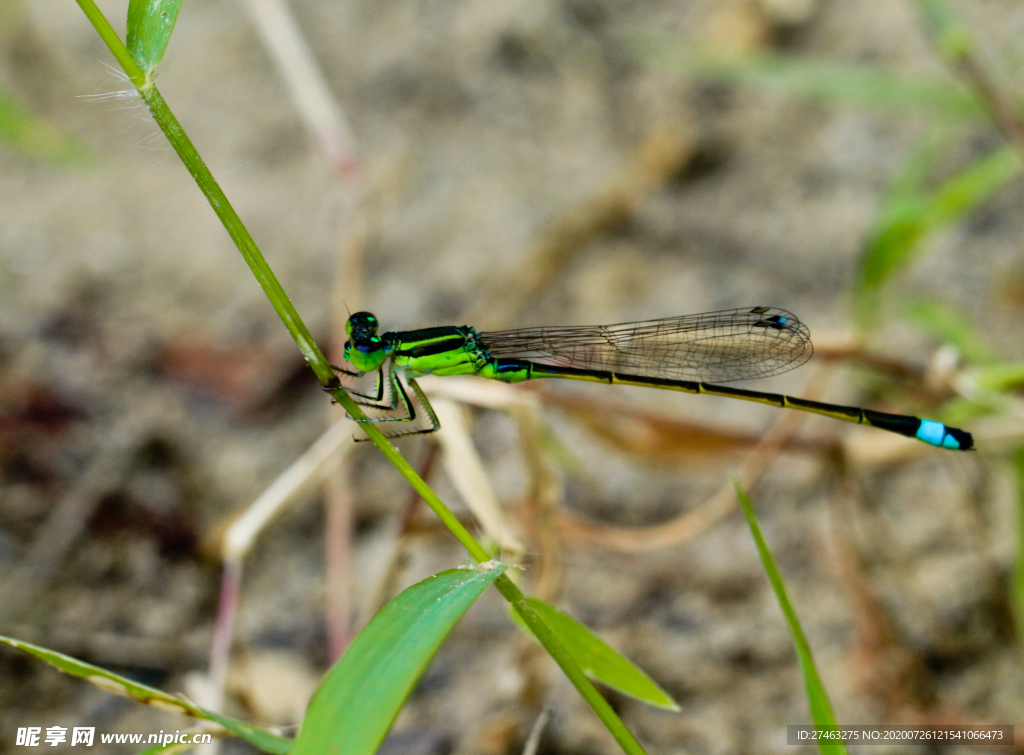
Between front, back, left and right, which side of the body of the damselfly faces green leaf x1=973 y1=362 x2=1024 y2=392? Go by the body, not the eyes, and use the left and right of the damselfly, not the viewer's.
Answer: back

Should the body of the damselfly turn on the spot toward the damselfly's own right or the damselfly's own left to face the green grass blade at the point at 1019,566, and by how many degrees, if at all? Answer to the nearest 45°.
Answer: approximately 180°

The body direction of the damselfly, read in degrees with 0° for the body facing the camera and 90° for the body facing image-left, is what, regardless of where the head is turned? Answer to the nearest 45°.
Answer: approximately 90°
